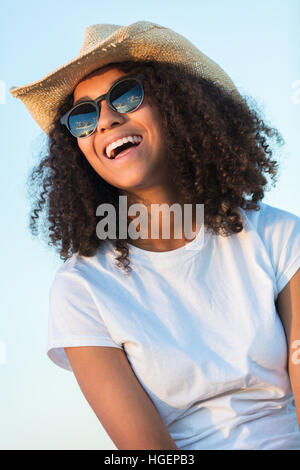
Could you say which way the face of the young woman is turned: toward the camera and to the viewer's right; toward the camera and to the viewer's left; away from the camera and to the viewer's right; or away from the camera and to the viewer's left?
toward the camera and to the viewer's left

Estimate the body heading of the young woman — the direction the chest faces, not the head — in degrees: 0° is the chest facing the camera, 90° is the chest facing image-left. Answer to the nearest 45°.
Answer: approximately 0°
